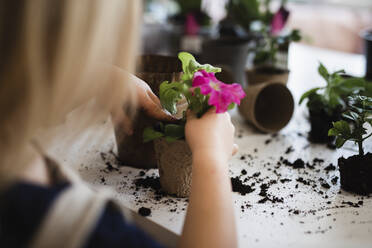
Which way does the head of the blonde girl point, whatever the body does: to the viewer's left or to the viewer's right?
to the viewer's right

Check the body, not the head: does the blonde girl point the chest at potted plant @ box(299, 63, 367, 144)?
yes

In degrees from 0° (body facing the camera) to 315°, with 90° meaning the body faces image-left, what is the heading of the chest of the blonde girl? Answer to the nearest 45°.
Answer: approximately 225°

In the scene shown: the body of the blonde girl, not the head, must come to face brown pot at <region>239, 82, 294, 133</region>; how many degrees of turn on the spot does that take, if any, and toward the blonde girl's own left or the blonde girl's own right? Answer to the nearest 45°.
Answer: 0° — they already face it

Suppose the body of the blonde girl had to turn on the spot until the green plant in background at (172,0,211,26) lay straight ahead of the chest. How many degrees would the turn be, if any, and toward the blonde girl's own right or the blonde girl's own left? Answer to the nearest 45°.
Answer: approximately 45° to the blonde girl's own left
